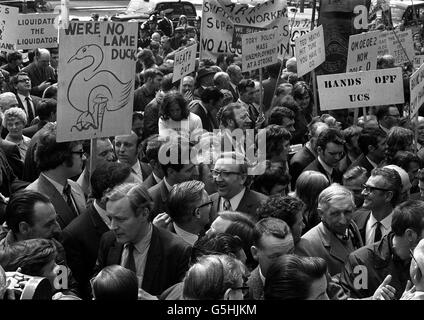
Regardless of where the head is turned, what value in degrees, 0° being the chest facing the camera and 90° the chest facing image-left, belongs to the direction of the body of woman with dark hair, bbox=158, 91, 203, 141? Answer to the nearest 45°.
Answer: approximately 0°

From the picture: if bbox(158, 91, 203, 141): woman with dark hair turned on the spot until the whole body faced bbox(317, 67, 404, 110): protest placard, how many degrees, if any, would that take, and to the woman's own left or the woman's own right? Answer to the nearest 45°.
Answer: approximately 90° to the woman's own left

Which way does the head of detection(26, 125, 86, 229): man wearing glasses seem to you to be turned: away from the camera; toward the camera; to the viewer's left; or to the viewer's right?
to the viewer's right

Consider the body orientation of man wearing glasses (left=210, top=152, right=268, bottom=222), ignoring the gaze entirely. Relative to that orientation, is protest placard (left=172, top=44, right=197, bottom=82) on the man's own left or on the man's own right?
on the man's own right

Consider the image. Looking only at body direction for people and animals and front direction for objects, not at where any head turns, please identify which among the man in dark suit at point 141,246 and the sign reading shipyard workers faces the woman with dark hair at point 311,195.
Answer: the sign reading shipyard workers

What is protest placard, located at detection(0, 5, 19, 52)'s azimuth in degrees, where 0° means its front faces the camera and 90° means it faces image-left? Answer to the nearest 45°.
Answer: approximately 0°

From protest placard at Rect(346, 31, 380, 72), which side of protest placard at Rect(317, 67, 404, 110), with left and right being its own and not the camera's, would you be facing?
back
